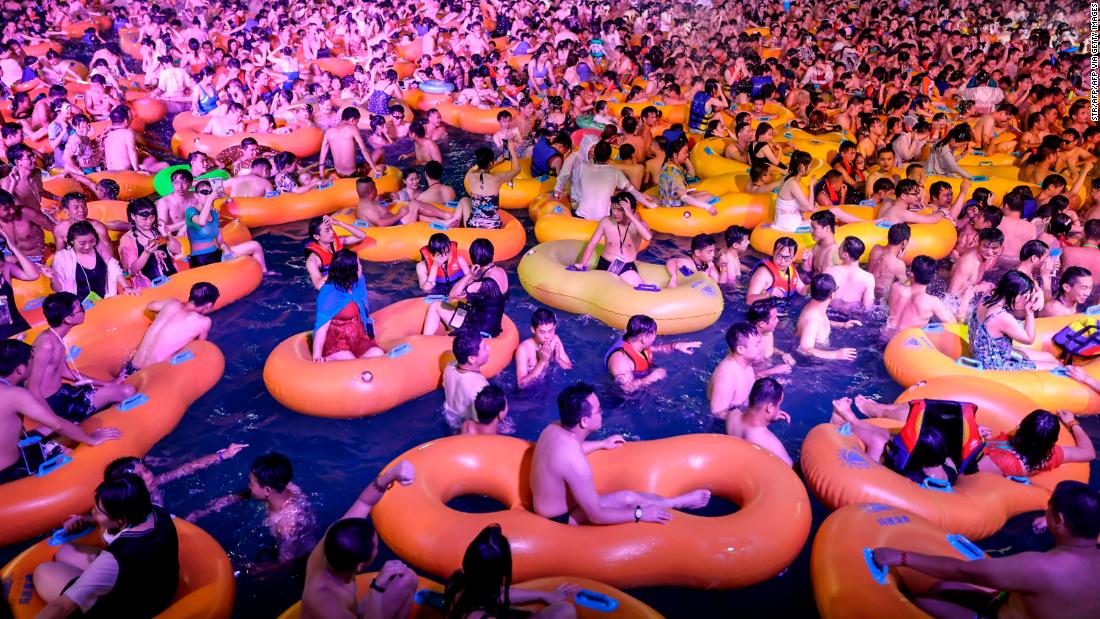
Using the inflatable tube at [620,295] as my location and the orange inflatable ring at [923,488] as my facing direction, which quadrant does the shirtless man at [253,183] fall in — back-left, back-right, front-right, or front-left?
back-right

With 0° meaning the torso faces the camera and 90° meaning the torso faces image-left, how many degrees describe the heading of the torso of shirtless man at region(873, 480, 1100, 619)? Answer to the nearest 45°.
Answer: approximately 135°

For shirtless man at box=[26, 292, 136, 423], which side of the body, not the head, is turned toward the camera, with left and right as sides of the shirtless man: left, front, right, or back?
right

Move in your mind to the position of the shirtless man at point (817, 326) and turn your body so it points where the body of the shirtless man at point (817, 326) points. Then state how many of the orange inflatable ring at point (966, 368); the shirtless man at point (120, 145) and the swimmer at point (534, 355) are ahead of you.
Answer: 1

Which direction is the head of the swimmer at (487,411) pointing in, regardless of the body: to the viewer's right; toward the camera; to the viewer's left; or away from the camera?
away from the camera

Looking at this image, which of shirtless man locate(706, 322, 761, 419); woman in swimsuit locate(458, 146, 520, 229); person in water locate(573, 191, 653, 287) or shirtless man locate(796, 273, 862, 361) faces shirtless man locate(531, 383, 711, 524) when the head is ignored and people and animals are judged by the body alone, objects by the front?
the person in water

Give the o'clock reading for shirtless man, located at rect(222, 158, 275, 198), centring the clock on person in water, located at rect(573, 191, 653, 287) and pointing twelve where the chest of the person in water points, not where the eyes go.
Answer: The shirtless man is roughly at 4 o'clock from the person in water.

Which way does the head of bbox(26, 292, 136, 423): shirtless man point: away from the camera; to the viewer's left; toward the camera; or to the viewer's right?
to the viewer's right
